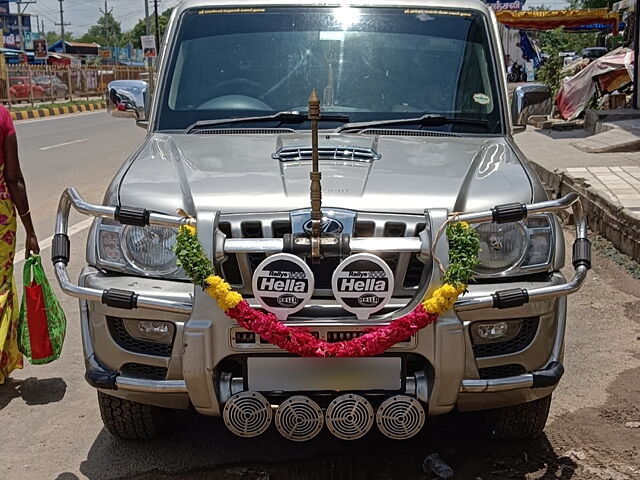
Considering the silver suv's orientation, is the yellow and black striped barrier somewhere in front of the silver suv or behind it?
behind

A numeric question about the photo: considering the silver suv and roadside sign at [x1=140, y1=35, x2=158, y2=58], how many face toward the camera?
2

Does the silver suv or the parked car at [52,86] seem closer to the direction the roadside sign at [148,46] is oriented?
the silver suv

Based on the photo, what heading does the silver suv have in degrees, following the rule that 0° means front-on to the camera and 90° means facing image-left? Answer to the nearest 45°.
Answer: approximately 0°

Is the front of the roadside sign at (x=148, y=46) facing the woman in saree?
yes

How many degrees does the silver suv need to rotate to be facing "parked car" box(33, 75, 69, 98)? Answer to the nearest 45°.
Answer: approximately 180°

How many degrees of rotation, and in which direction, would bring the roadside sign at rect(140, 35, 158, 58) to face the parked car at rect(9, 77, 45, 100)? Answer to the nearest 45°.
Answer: approximately 45° to its right

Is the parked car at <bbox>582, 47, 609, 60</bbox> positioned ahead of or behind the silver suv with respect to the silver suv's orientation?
behind

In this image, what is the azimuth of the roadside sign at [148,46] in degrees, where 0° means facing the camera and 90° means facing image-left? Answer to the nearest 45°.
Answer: approximately 0°
